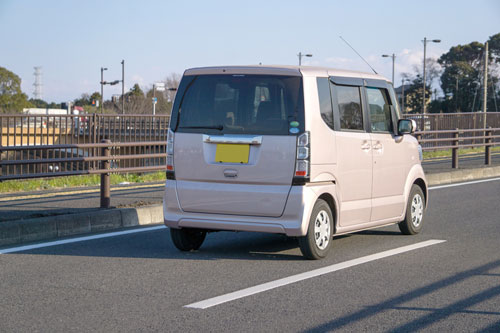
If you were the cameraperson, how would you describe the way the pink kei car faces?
facing away from the viewer and to the right of the viewer

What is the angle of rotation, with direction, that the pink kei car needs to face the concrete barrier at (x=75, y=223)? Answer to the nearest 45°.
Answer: approximately 90° to its left

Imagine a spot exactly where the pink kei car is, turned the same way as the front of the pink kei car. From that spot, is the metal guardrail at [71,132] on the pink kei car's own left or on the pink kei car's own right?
on the pink kei car's own left
